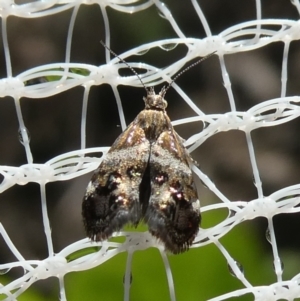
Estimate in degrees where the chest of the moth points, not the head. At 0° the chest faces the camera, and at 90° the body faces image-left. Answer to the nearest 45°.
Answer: approximately 180°
